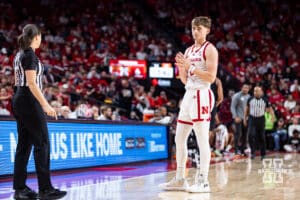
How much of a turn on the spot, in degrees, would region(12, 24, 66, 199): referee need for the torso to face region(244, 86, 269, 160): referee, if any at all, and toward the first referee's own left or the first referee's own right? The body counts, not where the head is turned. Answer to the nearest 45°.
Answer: approximately 45° to the first referee's own left

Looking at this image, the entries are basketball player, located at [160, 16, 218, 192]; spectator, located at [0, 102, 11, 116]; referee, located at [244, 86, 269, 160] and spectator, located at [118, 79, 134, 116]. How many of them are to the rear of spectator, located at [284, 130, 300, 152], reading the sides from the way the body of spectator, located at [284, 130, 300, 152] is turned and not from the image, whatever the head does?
0

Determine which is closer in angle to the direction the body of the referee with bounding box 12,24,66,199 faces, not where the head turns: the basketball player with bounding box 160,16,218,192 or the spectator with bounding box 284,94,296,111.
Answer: the basketball player

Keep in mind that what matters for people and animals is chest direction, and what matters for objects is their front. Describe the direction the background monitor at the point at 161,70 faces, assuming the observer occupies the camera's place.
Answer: facing the viewer

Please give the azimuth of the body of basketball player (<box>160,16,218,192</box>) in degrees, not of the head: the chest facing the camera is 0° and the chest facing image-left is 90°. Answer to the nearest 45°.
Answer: approximately 45°

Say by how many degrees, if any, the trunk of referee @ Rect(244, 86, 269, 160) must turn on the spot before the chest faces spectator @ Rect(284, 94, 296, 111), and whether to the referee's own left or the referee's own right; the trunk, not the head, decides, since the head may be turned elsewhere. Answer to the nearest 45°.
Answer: approximately 180°

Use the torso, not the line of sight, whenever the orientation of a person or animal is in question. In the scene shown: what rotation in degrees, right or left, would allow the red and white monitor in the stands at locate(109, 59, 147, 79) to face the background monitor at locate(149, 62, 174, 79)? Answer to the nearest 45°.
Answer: approximately 90° to its left

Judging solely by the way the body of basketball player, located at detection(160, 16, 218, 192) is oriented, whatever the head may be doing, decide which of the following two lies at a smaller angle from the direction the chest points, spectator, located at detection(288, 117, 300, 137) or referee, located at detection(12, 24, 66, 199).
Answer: the referee

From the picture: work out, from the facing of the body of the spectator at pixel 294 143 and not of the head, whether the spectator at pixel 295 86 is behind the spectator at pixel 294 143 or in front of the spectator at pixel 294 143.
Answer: behind

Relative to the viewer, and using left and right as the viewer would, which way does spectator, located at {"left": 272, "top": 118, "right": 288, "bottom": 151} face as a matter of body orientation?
facing the viewer and to the left of the viewer

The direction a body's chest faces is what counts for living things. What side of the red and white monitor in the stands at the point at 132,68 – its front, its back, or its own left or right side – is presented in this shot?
front

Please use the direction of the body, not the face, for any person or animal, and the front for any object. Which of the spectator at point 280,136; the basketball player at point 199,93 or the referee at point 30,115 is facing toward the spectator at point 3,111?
the spectator at point 280,136

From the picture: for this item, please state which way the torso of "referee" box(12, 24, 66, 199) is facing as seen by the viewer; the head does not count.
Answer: to the viewer's right

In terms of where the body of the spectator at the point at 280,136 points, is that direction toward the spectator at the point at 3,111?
yes

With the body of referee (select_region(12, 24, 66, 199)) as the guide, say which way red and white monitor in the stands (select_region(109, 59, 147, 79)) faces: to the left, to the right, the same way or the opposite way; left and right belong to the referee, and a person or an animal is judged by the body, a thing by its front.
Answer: to the right

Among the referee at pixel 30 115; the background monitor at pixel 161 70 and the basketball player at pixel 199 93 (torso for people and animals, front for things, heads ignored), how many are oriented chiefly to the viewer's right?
1
